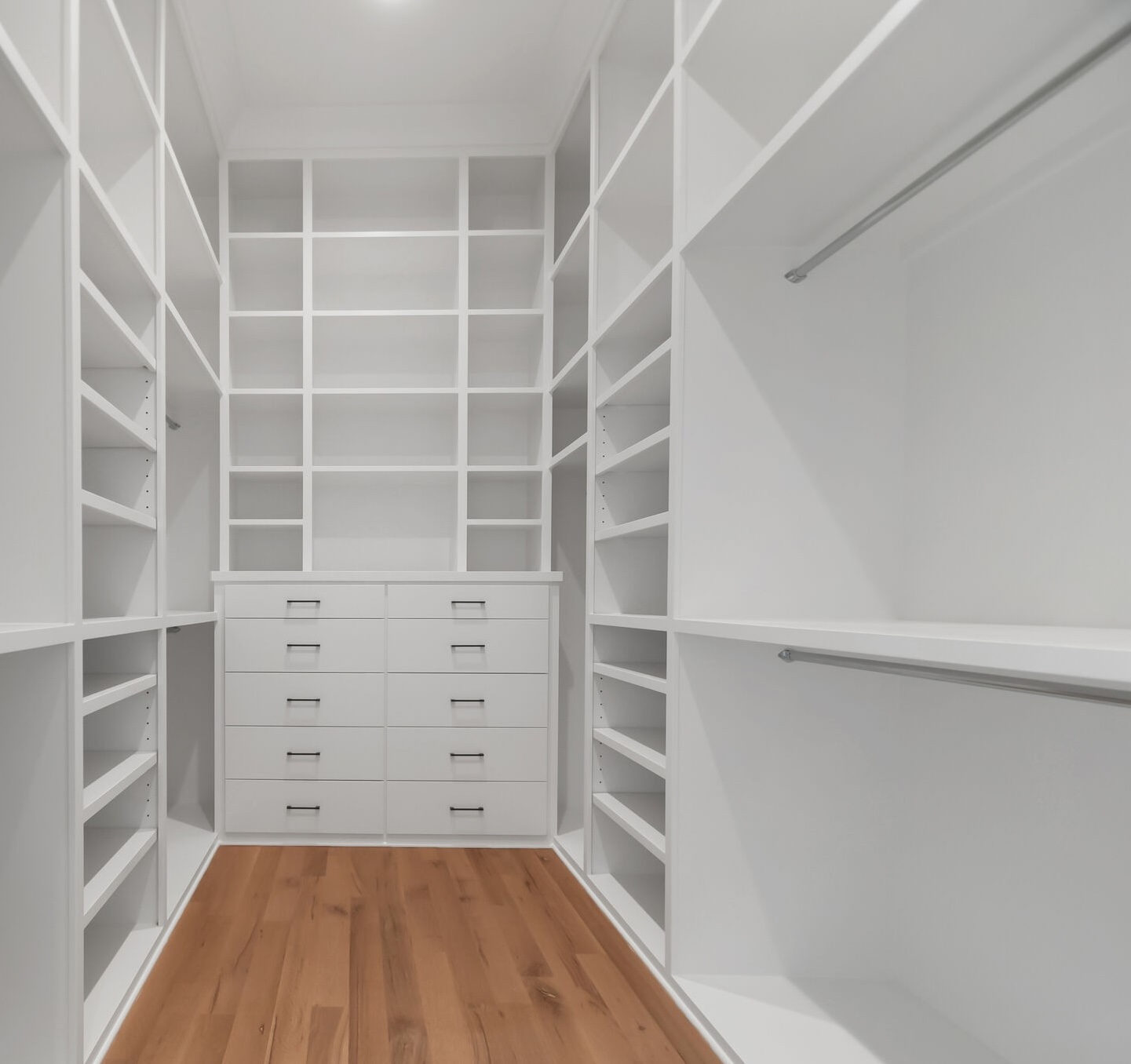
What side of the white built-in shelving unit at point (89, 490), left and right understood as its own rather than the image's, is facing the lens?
right

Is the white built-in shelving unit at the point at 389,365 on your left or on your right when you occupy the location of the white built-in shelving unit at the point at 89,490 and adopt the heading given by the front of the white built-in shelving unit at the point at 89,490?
on your left

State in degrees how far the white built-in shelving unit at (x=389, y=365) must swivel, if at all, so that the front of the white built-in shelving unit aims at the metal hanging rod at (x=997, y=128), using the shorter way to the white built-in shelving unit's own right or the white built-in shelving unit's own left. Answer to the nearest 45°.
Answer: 0° — it already faces it

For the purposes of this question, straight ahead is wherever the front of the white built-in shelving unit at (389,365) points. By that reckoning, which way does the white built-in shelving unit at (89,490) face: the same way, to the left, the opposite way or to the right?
to the left

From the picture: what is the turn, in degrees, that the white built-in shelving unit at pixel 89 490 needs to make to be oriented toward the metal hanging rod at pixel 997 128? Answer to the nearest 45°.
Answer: approximately 45° to its right

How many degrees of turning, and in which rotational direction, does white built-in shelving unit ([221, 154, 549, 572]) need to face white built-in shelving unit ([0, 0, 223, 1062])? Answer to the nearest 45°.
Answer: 0° — it already faces it

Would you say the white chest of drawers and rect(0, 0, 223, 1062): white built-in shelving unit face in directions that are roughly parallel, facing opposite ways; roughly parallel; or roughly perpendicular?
roughly perpendicular

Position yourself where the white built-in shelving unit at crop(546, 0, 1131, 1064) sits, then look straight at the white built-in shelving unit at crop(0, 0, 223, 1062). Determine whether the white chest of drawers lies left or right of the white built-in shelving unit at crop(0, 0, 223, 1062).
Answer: right

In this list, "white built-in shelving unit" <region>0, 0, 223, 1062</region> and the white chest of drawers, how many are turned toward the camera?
1

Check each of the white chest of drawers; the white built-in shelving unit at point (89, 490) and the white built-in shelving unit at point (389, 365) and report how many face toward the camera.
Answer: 2
